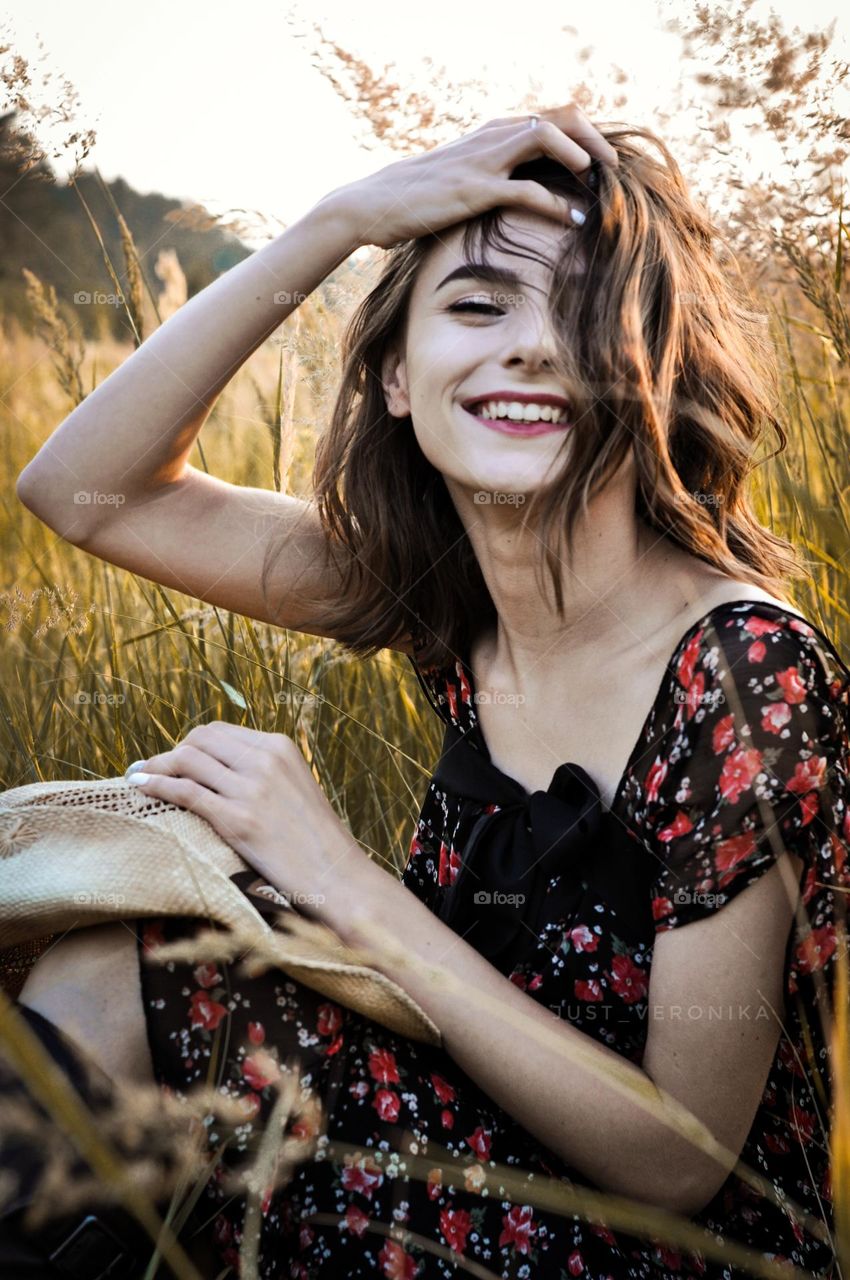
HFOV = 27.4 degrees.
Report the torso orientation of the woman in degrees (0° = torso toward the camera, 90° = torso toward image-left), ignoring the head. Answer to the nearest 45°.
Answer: approximately 45°
